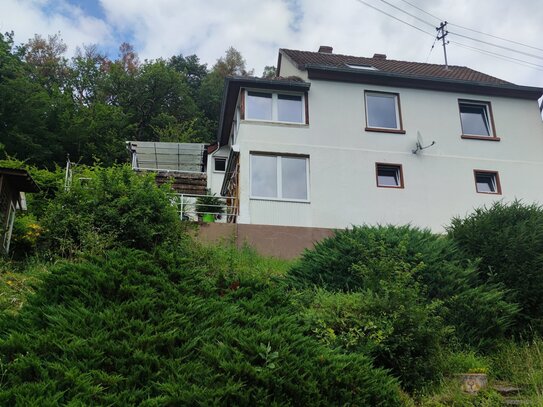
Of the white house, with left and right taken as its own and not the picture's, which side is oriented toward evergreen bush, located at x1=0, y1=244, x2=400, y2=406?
front

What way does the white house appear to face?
toward the camera

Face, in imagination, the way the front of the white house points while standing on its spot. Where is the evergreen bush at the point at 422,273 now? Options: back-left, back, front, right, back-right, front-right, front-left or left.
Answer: front

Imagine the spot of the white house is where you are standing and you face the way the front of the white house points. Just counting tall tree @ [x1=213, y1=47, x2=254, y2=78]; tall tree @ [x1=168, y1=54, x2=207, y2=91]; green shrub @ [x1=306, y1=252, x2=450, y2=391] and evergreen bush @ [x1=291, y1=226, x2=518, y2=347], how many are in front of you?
2

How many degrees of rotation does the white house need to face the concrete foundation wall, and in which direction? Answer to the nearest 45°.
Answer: approximately 45° to its right

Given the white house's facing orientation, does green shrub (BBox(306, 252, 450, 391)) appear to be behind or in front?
in front

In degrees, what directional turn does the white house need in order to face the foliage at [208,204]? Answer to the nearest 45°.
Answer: approximately 90° to its right

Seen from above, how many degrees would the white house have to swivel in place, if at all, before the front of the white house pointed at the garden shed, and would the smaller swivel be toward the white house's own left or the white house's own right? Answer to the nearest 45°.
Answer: approximately 45° to the white house's own right

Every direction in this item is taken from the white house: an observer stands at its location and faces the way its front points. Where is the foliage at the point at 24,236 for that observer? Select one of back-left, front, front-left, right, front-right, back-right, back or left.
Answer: front-right

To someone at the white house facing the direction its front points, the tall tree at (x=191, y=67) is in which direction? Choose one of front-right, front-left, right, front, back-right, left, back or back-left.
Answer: back-right
